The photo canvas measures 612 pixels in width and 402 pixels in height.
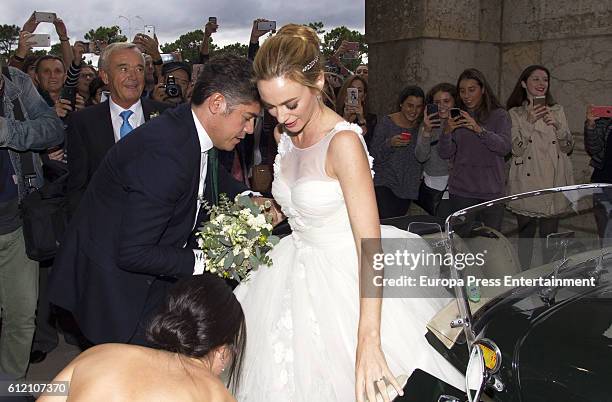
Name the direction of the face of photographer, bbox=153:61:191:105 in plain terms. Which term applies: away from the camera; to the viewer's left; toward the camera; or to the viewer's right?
toward the camera

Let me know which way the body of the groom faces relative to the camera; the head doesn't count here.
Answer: to the viewer's right

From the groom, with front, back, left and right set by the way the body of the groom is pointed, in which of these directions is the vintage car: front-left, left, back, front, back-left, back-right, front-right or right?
front-right

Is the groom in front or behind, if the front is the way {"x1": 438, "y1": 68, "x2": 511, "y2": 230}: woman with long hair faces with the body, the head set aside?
in front

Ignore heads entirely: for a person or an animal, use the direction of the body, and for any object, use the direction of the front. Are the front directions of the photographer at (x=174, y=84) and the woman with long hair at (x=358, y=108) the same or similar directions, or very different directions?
same or similar directions

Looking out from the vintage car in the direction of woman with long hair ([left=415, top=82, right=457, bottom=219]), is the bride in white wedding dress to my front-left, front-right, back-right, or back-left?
front-left

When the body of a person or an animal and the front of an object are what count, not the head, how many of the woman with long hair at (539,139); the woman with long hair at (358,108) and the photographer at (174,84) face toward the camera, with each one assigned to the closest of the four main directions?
3

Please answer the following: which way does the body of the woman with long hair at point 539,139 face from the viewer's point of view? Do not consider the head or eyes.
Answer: toward the camera

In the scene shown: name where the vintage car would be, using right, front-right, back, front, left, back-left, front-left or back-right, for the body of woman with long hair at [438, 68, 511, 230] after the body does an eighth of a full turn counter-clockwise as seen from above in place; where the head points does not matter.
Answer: front

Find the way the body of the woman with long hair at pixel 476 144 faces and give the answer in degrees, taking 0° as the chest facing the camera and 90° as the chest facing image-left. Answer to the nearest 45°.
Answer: approximately 45°

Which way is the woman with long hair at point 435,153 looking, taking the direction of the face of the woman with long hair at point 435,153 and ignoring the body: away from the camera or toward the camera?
toward the camera

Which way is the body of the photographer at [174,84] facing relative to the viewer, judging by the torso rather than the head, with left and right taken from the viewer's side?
facing the viewer

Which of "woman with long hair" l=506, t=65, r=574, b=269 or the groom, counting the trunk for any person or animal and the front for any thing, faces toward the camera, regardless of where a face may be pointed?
the woman with long hair
